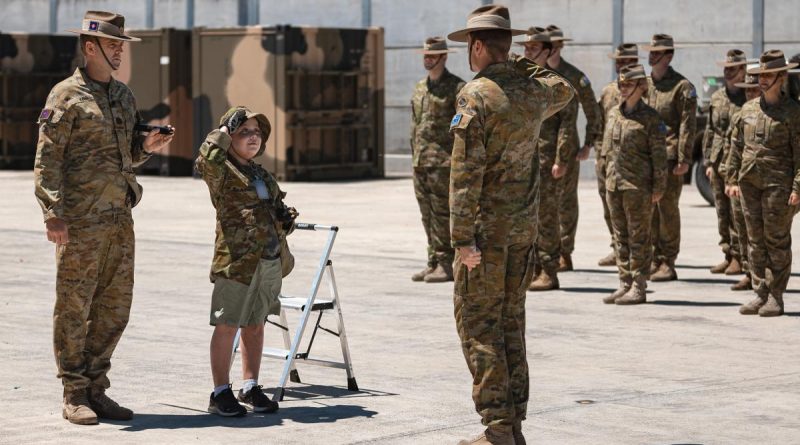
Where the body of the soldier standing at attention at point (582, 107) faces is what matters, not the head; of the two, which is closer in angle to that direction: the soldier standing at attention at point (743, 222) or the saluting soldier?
the saluting soldier

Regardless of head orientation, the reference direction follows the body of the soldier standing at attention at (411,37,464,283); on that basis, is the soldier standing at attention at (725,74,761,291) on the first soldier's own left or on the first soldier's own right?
on the first soldier's own left

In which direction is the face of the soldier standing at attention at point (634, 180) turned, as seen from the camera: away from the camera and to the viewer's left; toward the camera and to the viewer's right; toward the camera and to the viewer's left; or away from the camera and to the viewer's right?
toward the camera and to the viewer's left

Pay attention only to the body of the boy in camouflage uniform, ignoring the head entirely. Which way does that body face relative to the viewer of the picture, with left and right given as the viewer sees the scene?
facing the viewer and to the right of the viewer

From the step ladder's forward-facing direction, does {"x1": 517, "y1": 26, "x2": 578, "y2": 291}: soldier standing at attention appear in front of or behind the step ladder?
behind

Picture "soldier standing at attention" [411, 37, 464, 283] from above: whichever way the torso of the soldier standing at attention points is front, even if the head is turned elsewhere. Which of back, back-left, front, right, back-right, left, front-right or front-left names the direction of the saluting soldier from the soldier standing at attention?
front-left

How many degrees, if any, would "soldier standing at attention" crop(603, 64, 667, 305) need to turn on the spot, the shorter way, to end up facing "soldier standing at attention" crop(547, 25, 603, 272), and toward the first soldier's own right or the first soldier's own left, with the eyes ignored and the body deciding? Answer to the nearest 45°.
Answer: approximately 135° to the first soldier's own right

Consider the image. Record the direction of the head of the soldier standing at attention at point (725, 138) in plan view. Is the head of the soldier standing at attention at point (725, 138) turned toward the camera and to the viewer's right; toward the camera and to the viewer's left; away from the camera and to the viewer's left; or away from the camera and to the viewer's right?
toward the camera and to the viewer's left

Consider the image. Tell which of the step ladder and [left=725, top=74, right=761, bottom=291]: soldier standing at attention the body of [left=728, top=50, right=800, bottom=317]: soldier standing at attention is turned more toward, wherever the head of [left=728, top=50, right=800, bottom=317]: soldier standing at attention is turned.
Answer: the step ladder

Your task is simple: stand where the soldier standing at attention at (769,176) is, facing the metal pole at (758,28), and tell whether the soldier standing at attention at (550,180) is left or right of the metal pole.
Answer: left

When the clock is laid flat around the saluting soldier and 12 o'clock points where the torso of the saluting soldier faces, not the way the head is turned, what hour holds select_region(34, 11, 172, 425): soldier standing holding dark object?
The soldier standing holding dark object is roughly at 11 o'clock from the saluting soldier.

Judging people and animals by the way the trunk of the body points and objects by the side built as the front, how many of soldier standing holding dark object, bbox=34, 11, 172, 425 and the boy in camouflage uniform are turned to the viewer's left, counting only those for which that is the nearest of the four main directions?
0

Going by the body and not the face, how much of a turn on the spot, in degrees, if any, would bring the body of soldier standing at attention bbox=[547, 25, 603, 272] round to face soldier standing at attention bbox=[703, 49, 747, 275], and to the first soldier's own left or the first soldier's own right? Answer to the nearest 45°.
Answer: approximately 180°

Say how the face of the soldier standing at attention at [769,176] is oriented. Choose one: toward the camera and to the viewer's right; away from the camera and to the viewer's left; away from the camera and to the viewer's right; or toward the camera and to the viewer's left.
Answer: toward the camera and to the viewer's left
